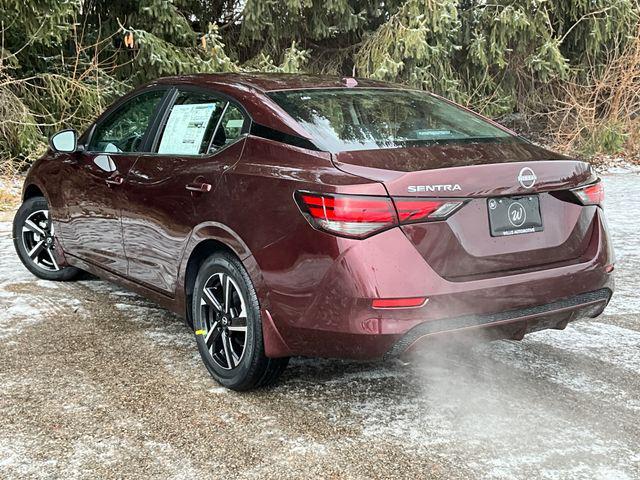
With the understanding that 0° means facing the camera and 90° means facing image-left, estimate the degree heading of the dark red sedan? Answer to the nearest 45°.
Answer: approximately 135°

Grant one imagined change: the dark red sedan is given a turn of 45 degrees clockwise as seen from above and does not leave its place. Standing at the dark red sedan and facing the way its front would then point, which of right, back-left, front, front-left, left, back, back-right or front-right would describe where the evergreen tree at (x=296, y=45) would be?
front
